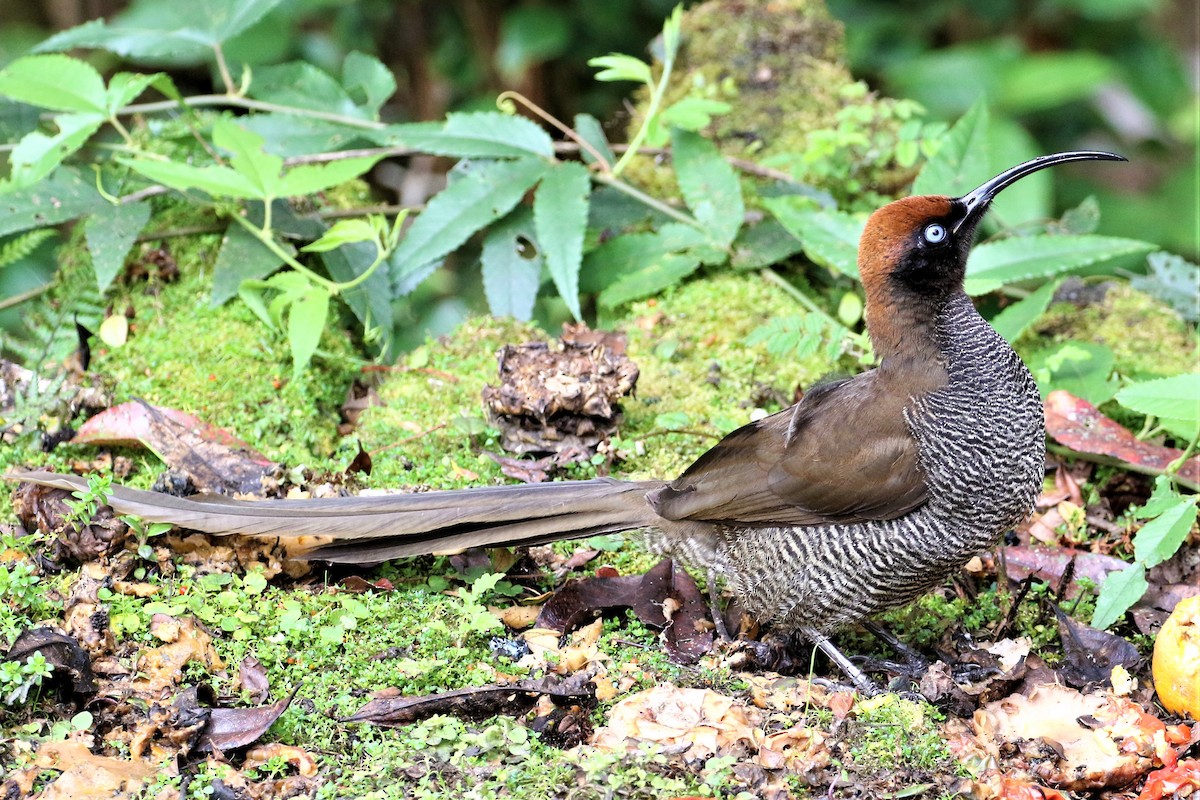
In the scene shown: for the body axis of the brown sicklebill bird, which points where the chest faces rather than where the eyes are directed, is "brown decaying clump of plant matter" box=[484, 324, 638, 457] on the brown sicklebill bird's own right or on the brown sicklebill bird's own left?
on the brown sicklebill bird's own left

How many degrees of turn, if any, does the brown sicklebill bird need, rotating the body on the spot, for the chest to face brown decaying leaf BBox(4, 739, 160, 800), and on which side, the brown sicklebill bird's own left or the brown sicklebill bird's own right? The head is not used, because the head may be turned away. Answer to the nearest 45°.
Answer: approximately 135° to the brown sicklebill bird's own right

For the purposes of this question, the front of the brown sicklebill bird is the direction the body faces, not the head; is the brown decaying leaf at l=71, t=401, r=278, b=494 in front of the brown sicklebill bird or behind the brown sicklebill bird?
behind

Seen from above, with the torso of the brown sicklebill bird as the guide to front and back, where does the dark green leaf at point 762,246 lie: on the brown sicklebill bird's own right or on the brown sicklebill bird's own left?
on the brown sicklebill bird's own left

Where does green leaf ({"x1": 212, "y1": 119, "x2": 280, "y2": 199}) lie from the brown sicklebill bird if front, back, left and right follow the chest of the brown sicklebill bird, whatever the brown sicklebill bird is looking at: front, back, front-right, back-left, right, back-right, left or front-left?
back-left

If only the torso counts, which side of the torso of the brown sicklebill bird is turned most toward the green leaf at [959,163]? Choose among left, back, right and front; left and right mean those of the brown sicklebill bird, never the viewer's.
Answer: left

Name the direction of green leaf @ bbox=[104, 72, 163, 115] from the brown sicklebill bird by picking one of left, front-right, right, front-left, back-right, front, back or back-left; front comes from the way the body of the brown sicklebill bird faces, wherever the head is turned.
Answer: back-left

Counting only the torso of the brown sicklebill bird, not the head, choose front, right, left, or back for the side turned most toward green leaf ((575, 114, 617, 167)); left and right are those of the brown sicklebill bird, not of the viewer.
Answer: left

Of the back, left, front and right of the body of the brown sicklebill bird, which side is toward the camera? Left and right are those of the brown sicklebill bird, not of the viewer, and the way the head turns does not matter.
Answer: right

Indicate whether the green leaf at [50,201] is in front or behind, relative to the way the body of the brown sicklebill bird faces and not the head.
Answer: behind

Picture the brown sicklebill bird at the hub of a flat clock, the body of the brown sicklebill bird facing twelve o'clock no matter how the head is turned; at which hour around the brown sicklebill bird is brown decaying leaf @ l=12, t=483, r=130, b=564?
The brown decaying leaf is roughly at 6 o'clock from the brown sicklebill bird.
